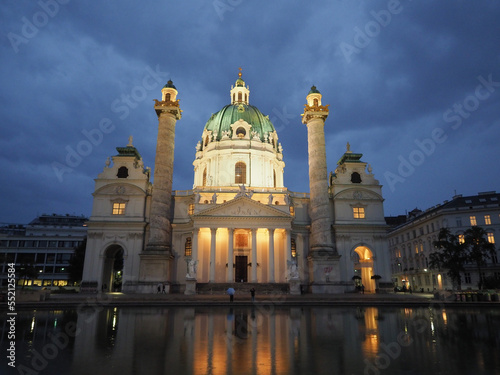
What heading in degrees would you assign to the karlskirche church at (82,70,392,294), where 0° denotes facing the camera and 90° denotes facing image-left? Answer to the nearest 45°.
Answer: approximately 0°
